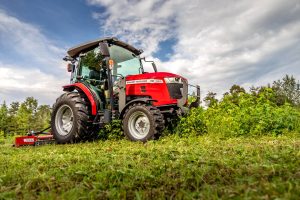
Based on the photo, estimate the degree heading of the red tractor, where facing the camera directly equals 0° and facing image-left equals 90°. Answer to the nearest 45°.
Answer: approximately 315°
